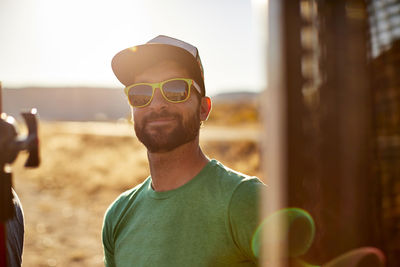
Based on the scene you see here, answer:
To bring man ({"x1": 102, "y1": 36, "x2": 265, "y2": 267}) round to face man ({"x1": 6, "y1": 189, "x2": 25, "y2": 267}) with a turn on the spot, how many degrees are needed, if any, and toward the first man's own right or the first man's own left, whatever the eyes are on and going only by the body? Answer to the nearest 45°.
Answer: approximately 45° to the first man's own right

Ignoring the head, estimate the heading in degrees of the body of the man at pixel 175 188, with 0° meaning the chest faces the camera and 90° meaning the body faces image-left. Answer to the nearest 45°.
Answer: approximately 45°

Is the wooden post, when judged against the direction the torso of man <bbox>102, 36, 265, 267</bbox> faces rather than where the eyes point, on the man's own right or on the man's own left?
on the man's own left
